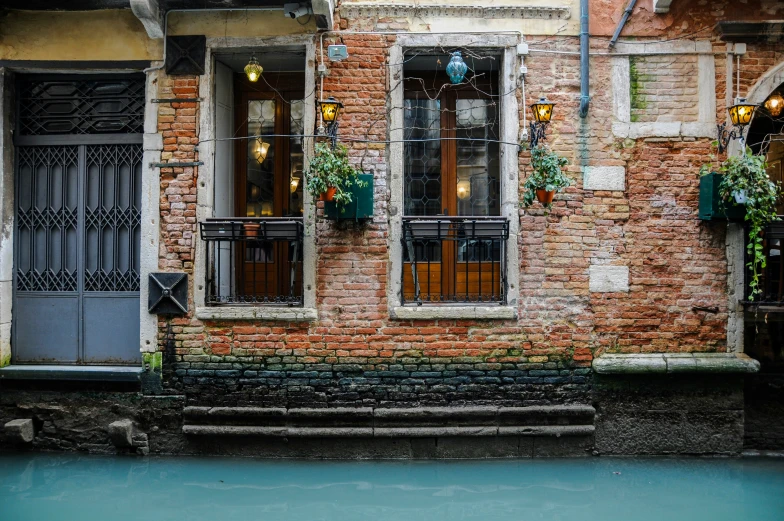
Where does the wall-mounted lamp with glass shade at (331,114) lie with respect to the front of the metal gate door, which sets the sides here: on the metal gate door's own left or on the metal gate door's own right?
on the metal gate door's own left

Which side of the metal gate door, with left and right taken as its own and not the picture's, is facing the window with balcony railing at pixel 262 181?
left

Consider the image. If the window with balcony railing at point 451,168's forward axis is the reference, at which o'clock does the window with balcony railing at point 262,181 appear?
the window with balcony railing at point 262,181 is roughly at 3 o'clock from the window with balcony railing at point 451,168.

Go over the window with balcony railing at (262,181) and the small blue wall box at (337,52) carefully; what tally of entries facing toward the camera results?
2

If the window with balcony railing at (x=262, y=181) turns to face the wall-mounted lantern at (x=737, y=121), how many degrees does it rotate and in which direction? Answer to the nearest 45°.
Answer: approximately 45° to its left

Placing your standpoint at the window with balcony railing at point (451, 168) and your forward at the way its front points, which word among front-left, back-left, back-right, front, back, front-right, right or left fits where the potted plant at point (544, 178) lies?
front-left

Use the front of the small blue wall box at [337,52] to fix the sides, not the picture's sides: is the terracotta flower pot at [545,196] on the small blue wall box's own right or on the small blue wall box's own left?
on the small blue wall box's own left

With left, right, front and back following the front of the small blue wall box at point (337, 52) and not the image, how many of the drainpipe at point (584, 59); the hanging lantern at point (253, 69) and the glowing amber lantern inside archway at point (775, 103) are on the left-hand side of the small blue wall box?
2
